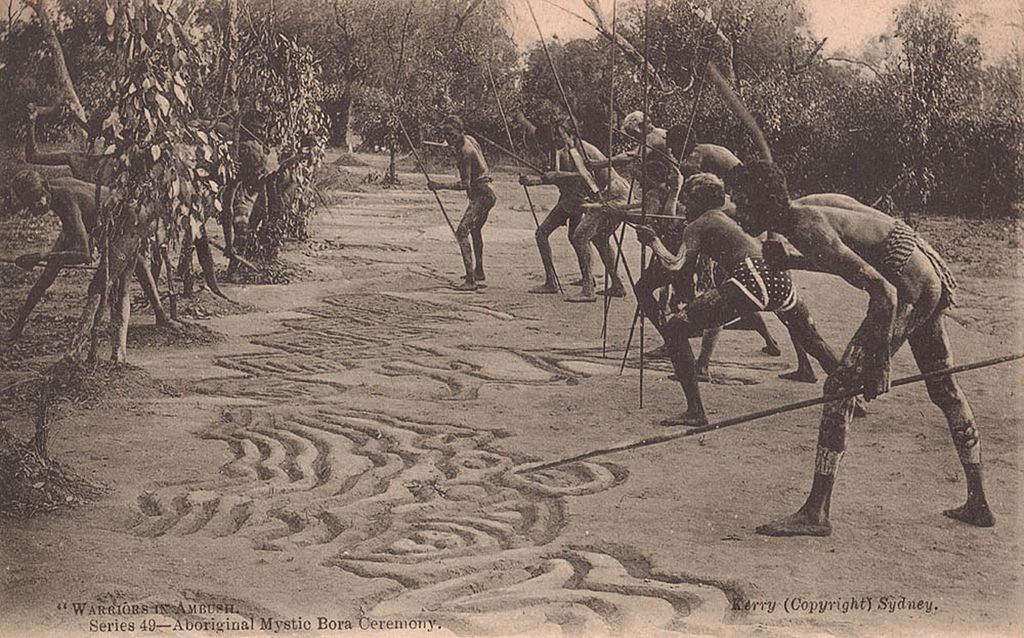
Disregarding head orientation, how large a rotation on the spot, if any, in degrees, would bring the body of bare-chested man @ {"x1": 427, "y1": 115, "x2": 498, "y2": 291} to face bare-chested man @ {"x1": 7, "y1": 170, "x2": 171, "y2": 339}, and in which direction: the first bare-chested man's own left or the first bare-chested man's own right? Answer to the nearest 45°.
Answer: approximately 45° to the first bare-chested man's own left

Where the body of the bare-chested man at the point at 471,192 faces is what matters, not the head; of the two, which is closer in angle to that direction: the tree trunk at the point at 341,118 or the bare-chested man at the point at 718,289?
the tree trunk

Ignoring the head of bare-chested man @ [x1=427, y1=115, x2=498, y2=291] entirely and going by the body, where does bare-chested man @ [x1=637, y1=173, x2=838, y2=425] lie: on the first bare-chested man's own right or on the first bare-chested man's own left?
on the first bare-chested man's own left

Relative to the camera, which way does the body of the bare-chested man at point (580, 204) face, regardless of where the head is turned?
to the viewer's left

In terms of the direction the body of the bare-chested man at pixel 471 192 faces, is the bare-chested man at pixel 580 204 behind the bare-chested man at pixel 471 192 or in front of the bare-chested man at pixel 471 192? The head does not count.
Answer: behind

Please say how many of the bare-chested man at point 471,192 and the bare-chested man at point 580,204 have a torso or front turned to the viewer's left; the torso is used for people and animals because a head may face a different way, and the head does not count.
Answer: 2

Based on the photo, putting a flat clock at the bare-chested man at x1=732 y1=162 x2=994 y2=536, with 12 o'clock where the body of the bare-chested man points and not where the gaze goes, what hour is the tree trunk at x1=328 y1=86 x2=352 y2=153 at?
The tree trunk is roughly at 1 o'clock from the bare-chested man.

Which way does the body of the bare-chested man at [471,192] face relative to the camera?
to the viewer's left

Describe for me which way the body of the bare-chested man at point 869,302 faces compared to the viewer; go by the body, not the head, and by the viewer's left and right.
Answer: facing to the left of the viewer
